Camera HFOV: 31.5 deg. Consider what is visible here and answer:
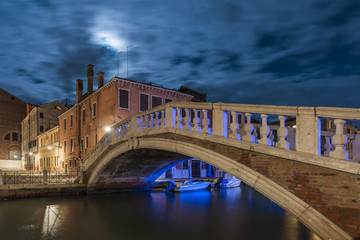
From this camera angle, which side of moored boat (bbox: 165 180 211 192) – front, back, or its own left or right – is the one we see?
right

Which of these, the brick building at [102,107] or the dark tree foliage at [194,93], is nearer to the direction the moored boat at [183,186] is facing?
the dark tree foliage

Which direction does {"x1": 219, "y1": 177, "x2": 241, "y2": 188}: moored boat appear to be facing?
to the viewer's right
